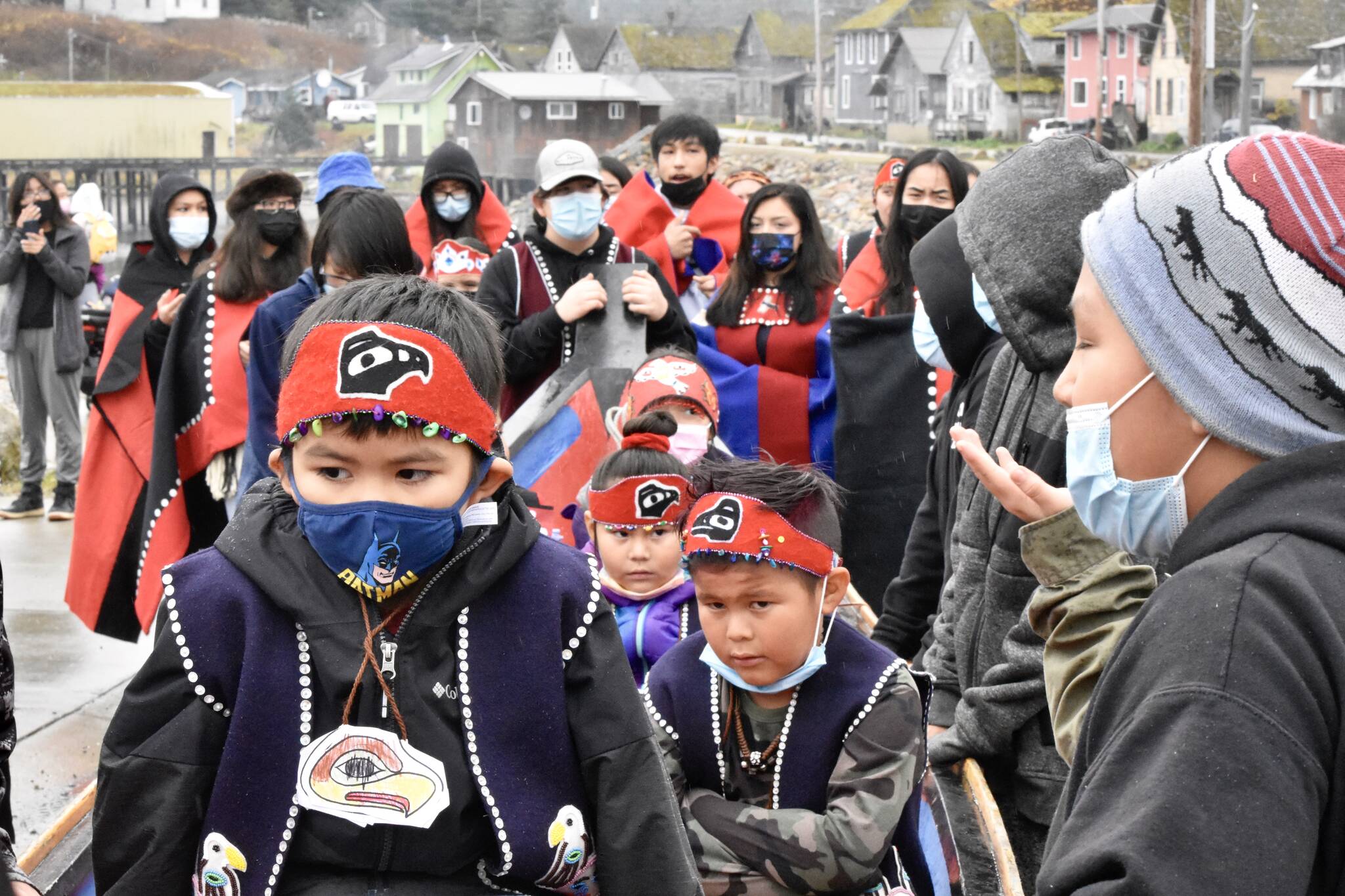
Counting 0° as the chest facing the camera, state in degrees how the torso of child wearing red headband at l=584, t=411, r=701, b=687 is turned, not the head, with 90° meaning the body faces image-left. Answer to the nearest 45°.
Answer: approximately 0°

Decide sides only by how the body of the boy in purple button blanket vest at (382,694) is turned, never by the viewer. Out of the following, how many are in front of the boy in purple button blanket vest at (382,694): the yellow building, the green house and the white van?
0

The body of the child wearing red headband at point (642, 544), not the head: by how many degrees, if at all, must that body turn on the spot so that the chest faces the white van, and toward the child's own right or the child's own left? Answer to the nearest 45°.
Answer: approximately 180°

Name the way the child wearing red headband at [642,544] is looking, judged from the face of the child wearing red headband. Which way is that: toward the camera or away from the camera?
toward the camera

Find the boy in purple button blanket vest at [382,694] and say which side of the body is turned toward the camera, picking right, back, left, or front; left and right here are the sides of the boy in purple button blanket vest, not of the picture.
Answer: front

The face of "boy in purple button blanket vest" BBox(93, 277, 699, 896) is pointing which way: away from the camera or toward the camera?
toward the camera

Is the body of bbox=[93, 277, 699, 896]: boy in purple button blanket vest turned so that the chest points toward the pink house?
no

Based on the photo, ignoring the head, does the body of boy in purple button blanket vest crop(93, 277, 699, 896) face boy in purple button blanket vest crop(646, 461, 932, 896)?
no

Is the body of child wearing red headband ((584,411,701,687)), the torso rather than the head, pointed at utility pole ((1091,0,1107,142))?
no

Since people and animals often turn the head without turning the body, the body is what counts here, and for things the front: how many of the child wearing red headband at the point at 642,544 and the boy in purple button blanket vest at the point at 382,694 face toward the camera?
2

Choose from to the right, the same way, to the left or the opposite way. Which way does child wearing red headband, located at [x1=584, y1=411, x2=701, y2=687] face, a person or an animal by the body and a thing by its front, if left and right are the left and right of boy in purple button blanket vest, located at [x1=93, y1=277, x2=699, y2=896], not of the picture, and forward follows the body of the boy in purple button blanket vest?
the same way

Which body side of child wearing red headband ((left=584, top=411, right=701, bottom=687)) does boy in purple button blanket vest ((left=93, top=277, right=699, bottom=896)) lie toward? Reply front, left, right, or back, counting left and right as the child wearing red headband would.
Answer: front

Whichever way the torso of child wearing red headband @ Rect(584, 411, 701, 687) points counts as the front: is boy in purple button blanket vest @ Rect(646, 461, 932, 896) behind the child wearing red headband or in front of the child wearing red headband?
in front
